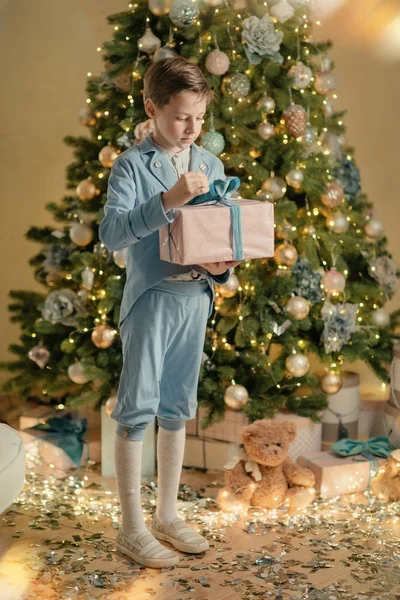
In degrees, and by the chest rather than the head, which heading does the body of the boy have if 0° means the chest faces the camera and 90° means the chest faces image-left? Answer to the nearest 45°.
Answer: approximately 315°

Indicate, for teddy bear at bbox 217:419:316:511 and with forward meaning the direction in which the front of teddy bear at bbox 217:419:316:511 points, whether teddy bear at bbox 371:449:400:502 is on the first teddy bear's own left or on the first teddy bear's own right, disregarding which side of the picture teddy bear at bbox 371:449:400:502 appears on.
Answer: on the first teddy bear's own left

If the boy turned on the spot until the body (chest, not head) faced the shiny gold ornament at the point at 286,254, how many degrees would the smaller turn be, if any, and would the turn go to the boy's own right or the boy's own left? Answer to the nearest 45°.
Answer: approximately 90° to the boy's own left

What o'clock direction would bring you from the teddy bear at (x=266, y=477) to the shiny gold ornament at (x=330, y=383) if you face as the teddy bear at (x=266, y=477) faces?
The shiny gold ornament is roughly at 7 o'clock from the teddy bear.

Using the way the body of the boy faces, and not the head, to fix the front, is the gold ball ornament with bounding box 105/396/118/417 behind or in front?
behind

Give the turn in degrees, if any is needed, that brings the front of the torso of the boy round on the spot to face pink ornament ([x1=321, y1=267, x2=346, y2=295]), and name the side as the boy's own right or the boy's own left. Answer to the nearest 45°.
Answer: approximately 90° to the boy's own left

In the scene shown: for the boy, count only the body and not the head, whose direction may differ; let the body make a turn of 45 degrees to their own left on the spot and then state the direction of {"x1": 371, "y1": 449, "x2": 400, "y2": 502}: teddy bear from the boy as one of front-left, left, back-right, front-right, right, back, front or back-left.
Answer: front-left

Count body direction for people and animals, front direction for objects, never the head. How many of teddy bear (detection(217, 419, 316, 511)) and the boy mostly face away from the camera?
0
